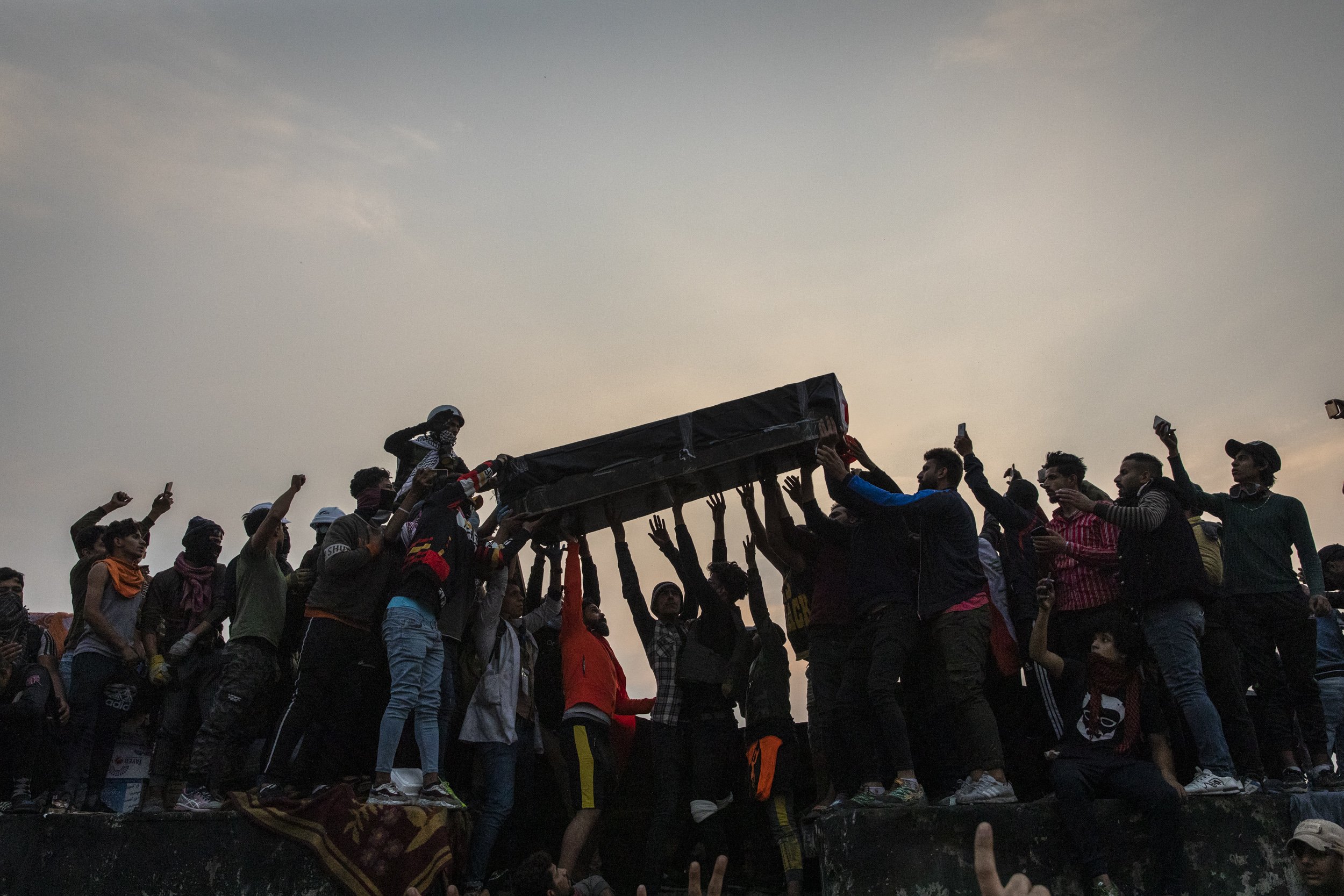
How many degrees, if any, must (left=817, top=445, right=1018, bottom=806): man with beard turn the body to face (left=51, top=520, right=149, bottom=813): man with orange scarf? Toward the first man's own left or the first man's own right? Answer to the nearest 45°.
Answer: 0° — they already face them

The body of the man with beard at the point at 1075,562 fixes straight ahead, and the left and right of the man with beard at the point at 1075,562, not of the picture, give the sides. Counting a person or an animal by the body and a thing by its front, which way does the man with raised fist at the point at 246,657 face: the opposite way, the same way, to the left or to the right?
the opposite way

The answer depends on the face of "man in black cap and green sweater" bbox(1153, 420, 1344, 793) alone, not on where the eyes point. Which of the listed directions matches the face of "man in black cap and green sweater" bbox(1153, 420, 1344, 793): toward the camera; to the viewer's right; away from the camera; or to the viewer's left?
to the viewer's left

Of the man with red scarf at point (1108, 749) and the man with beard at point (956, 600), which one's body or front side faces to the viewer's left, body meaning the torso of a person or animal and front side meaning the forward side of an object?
the man with beard at point (956, 600)

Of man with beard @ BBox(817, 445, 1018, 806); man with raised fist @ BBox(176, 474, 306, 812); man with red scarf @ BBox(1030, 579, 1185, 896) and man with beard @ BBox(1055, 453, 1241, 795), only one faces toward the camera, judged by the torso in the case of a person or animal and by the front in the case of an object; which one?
man with red scarf @ BBox(1030, 579, 1185, 896)

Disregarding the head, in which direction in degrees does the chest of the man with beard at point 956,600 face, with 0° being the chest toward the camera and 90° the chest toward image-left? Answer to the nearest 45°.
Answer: approximately 90°

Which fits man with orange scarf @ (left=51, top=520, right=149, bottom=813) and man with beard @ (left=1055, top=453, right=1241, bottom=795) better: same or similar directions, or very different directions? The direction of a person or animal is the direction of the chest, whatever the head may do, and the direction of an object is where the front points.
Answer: very different directions

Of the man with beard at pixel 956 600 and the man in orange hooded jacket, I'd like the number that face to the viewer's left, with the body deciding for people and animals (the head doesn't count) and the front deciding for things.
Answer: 1

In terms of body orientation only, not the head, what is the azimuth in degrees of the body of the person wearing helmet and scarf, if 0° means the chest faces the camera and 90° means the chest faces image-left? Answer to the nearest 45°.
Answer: approximately 315°

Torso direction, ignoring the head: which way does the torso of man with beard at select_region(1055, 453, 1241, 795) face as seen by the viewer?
to the viewer's left

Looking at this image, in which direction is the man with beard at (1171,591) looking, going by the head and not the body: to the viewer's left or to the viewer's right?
to the viewer's left

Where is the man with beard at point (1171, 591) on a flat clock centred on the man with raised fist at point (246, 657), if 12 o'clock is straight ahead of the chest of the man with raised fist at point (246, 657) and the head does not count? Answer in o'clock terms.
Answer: the man with beard at point (1171, 591) is roughly at 1 o'clock from the man with raised fist at point (246, 657).

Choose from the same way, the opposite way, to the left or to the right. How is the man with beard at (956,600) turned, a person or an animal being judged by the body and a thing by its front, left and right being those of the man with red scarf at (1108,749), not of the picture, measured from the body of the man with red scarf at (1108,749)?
to the right
